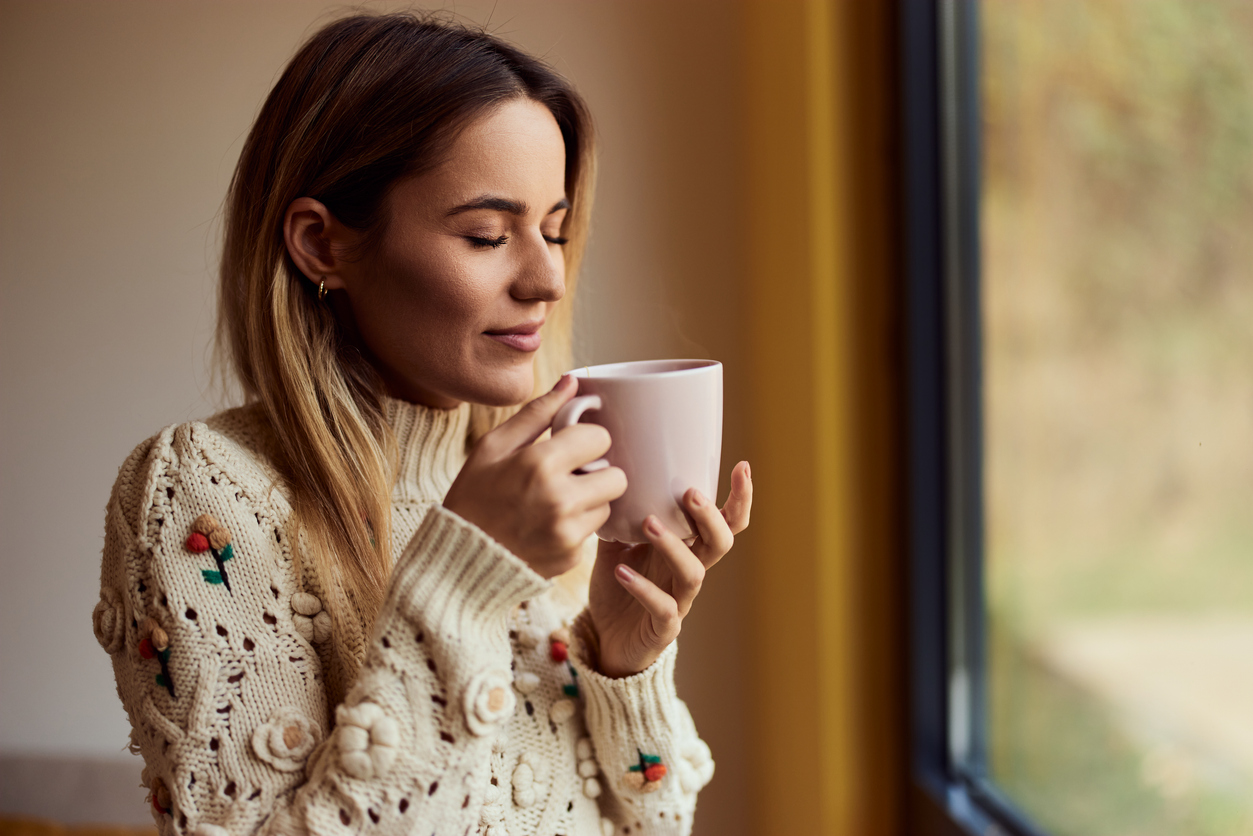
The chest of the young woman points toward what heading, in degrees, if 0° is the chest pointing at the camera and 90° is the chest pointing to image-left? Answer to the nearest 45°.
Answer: approximately 315°

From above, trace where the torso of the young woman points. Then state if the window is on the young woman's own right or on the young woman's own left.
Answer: on the young woman's own left
